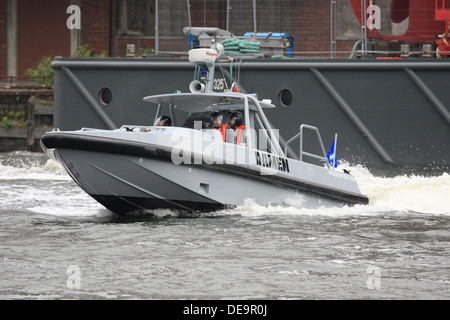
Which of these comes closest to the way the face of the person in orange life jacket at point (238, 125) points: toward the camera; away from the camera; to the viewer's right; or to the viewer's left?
to the viewer's left

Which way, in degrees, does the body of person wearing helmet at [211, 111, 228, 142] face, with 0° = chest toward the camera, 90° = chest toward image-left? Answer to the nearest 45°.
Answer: approximately 45°

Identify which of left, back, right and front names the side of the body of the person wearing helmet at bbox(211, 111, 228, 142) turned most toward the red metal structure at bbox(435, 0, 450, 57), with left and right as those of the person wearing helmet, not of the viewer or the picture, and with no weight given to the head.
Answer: back

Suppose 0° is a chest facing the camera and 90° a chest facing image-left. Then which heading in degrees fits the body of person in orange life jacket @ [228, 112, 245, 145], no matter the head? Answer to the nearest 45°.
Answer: approximately 45°
